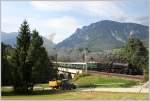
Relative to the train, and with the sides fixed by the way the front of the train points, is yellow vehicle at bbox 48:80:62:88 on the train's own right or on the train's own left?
on the train's own right

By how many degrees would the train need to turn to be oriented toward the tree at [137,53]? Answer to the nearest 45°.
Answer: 0° — it already faces it

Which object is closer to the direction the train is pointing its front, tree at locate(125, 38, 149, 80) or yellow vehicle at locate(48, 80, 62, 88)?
the tree

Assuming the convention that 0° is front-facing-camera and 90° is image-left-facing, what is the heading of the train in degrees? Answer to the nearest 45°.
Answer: approximately 315°
